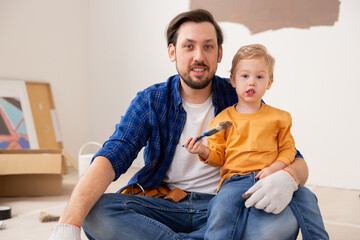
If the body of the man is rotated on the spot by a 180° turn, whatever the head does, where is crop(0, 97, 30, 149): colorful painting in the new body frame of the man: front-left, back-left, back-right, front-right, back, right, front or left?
front-left

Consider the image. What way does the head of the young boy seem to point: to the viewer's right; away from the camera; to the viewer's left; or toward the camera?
toward the camera

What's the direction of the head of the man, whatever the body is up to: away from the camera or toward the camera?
toward the camera

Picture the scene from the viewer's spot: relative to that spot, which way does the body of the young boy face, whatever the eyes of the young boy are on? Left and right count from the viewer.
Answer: facing the viewer

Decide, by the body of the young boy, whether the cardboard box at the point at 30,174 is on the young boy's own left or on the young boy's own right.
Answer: on the young boy's own right

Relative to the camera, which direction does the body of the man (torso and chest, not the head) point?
toward the camera

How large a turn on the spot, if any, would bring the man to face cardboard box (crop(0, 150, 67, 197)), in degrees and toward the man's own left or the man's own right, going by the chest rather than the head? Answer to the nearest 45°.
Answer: approximately 135° to the man's own right

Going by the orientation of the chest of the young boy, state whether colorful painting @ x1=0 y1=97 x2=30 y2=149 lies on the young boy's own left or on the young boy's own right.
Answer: on the young boy's own right
